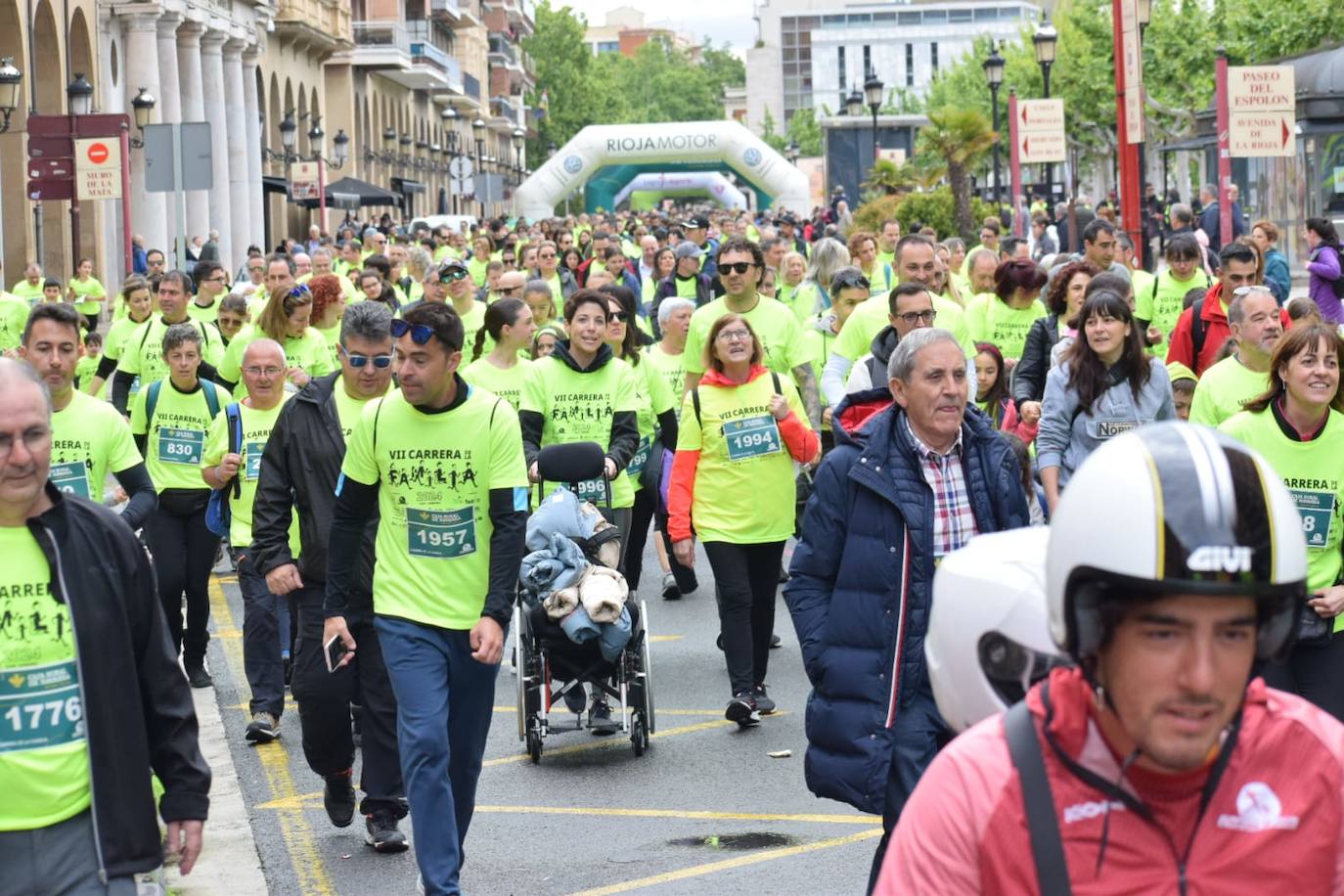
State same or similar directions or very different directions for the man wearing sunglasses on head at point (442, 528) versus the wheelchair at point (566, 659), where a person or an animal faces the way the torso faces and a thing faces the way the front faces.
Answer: same or similar directions

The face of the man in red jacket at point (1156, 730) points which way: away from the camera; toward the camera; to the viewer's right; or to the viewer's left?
toward the camera

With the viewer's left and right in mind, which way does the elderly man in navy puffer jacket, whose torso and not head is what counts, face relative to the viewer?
facing the viewer and to the right of the viewer

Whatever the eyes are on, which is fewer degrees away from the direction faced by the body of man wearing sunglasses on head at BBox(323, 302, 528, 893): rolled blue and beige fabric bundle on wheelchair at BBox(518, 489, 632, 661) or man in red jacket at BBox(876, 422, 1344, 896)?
the man in red jacket

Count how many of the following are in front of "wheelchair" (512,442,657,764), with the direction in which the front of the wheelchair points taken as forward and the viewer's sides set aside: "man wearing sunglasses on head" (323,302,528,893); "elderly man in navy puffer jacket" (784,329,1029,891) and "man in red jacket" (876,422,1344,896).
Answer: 3

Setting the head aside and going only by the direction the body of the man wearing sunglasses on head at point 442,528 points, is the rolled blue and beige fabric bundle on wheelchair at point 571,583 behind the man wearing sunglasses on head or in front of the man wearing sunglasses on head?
behind

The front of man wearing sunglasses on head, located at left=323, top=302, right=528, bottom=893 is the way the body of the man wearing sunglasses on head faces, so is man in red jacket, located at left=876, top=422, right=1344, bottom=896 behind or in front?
in front

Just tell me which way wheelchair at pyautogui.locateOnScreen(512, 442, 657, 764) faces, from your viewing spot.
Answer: facing the viewer

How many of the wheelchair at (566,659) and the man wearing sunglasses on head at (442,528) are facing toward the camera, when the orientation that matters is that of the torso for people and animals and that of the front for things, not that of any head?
2

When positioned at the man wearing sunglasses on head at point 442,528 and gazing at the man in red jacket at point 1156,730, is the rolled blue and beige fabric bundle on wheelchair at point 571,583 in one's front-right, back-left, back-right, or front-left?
back-left

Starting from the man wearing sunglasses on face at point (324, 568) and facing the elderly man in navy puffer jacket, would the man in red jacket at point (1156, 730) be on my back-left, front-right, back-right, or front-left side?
front-right

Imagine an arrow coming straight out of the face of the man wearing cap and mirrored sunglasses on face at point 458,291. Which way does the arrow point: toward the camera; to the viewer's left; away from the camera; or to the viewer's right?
toward the camera

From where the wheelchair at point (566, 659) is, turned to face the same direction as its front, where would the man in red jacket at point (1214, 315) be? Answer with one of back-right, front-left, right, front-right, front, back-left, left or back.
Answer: back-left

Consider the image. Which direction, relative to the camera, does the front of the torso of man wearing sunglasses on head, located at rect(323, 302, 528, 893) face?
toward the camera

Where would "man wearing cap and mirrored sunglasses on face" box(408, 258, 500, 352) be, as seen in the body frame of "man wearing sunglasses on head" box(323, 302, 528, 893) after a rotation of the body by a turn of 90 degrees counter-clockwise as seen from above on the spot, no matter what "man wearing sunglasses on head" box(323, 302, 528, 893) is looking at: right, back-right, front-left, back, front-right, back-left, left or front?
left
